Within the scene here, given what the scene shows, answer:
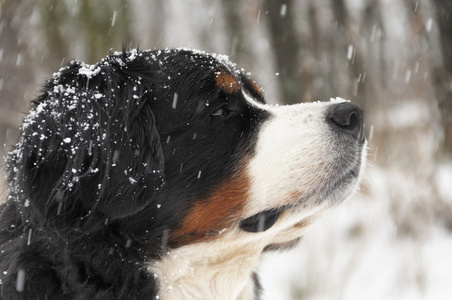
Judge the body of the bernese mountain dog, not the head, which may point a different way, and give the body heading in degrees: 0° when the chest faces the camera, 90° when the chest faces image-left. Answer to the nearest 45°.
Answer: approximately 270°

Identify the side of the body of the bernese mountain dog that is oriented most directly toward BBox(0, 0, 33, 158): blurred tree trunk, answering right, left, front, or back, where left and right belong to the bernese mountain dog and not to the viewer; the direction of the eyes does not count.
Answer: left

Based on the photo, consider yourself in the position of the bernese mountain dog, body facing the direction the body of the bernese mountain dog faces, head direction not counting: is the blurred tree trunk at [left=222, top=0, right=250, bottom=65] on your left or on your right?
on your left

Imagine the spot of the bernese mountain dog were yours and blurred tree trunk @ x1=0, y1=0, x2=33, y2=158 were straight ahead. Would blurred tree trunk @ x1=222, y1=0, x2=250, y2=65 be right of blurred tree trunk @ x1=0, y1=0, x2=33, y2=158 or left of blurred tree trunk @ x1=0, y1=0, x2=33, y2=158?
right

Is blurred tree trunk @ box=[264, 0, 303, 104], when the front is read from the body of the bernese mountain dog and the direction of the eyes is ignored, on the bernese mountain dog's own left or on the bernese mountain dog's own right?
on the bernese mountain dog's own left

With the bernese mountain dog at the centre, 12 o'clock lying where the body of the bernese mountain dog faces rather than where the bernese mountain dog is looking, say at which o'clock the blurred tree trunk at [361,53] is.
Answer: The blurred tree trunk is roughly at 10 o'clock from the bernese mountain dog.
